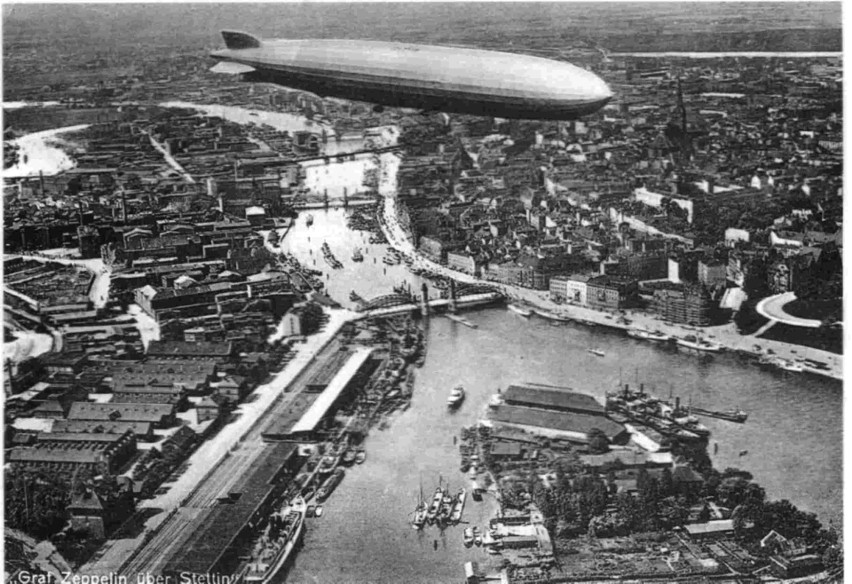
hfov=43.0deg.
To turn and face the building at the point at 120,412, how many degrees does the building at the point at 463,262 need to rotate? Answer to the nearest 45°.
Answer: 0° — it already faces it

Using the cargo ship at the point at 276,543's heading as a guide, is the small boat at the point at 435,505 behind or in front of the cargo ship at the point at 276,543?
in front

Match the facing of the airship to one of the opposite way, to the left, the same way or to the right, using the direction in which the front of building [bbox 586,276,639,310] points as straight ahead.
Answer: to the left

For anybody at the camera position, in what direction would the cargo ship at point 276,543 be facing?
facing away from the viewer and to the right of the viewer

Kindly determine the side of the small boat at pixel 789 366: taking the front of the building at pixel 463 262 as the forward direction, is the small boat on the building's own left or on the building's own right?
on the building's own left

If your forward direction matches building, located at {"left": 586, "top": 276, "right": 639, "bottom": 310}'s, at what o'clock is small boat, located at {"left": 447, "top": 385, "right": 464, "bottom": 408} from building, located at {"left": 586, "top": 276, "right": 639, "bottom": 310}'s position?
The small boat is roughly at 12 o'clock from the building.

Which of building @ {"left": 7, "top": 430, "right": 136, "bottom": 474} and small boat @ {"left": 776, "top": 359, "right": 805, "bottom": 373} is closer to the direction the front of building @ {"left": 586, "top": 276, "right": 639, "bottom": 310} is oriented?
the building

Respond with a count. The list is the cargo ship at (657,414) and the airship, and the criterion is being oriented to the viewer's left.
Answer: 0

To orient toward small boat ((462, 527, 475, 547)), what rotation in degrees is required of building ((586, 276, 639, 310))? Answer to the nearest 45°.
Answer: approximately 45° to its left

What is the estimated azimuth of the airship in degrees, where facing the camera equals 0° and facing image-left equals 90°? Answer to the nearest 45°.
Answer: approximately 315°

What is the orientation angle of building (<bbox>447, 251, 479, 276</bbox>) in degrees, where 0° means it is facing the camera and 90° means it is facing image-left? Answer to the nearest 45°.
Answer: approximately 45°

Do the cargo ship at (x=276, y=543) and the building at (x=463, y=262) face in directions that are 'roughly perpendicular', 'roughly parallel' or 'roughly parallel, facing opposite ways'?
roughly parallel, facing opposite ways

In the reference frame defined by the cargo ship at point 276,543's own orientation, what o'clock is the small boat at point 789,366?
The small boat is roughly at 1 o'clock from the cargo ship.

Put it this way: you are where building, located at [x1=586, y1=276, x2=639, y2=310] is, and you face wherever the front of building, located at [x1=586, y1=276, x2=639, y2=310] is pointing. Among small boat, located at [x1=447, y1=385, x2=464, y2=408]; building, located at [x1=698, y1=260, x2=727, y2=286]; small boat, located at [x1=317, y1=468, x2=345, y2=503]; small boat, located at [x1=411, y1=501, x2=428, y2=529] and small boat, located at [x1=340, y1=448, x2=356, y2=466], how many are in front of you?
4

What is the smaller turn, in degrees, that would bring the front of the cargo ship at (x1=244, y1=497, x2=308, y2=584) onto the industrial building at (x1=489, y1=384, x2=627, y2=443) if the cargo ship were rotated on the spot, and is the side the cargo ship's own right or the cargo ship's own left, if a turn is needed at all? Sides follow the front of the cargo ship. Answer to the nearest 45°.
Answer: approximately 45° to the cargo ship's own right

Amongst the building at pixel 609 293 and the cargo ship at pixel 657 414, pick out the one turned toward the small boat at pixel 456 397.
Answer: the building

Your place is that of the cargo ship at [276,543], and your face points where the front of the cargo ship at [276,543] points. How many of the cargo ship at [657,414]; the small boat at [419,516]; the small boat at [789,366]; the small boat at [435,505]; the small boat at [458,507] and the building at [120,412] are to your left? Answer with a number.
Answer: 1
